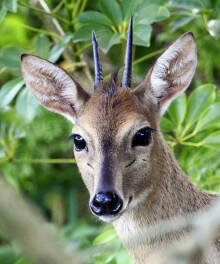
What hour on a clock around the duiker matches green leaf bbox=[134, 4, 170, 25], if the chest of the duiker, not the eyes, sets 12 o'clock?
The green leaf is roughly at 5 o'clock from the duiker.

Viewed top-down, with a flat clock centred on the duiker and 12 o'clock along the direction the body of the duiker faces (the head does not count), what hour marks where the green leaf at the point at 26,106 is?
The green leaf is roughly at 3 o'clock from the duiker.

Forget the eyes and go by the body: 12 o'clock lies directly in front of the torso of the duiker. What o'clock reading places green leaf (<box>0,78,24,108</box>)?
The green leaf is roughly at 3 o'clock from the duiker.

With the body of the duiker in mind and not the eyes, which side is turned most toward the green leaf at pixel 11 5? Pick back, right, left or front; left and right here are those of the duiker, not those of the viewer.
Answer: right

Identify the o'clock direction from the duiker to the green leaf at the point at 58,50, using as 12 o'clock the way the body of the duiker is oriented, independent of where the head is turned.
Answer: The green leaf is roughly at 4 o'clock from the duiker.

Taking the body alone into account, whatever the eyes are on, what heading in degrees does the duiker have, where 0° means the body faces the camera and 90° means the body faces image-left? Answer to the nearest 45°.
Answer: approximately 45°

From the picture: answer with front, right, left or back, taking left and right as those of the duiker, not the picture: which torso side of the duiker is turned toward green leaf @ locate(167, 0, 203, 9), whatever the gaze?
back

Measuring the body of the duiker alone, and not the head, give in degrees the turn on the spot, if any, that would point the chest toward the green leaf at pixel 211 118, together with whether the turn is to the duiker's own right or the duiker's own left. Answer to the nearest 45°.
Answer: approximately 180°
